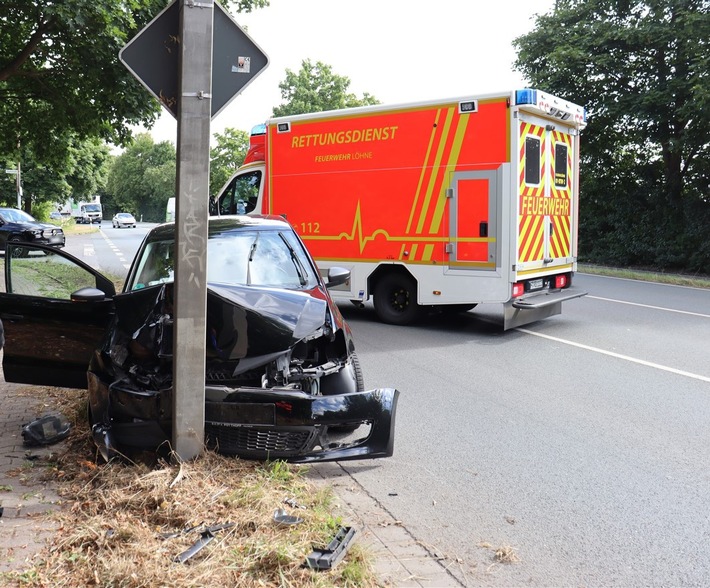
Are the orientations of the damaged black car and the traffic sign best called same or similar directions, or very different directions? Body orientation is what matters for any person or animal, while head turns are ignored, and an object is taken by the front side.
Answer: very different directions

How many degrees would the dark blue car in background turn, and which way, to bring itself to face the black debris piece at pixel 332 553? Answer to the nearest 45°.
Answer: approximately 45° to its right

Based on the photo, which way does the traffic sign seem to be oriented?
away from the camera

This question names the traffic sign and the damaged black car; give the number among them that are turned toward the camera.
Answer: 1

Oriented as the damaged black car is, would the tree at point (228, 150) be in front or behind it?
behind

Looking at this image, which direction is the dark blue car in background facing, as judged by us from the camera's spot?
facing the viewer and to the right of the viewer

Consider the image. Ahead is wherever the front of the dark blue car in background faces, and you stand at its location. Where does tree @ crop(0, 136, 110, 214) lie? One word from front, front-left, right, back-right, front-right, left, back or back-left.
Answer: back-left

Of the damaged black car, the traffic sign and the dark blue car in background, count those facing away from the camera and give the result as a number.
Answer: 1

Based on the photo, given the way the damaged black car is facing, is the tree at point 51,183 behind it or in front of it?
behind

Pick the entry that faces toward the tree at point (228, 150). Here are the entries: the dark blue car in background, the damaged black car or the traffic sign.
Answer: the traffic sign

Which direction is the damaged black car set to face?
toward the camera
